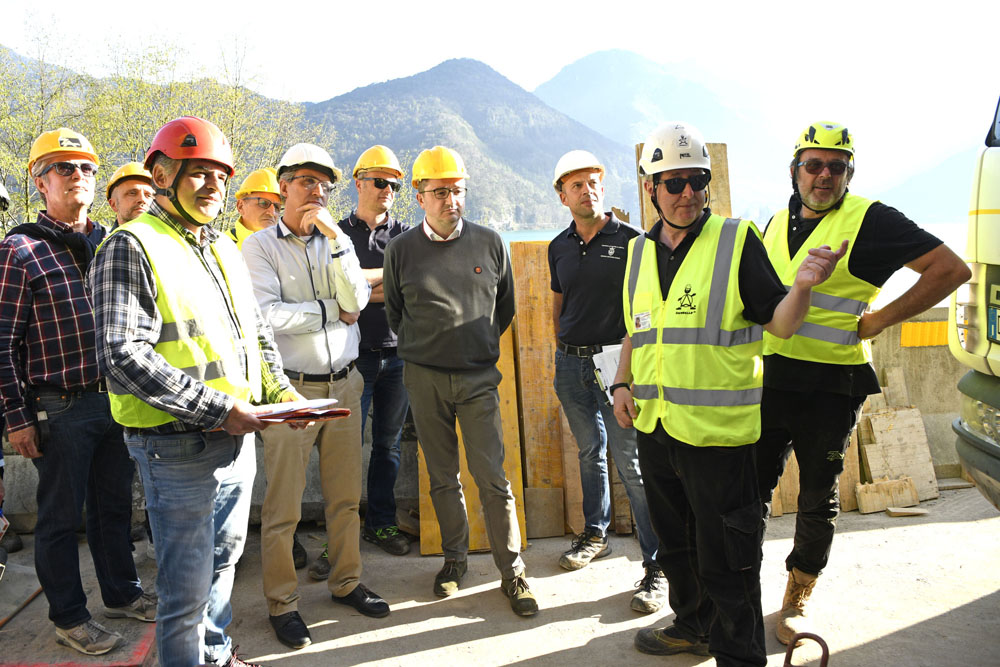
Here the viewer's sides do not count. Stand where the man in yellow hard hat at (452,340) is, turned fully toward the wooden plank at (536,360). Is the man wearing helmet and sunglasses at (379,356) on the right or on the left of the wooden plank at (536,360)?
left

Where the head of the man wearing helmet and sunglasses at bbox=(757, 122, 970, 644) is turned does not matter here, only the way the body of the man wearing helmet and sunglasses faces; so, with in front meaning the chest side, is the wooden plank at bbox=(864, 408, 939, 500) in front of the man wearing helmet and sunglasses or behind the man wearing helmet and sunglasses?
behind

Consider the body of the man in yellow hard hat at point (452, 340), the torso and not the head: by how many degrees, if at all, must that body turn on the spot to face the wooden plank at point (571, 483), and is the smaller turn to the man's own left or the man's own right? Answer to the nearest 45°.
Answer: approximately 135° to the man's own left

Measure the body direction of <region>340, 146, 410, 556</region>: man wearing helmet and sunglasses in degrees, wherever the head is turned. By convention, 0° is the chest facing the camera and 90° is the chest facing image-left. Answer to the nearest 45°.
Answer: approximately 315°

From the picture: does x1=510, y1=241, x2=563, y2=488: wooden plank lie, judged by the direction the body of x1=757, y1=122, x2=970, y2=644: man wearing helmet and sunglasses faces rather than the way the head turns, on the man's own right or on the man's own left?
on the man's own right

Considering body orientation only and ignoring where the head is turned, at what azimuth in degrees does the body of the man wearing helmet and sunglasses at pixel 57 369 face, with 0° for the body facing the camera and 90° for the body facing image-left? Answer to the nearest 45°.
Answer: approximately 315°

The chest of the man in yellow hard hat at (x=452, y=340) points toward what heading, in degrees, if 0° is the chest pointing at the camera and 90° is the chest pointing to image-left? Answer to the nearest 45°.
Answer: approximately 0°
